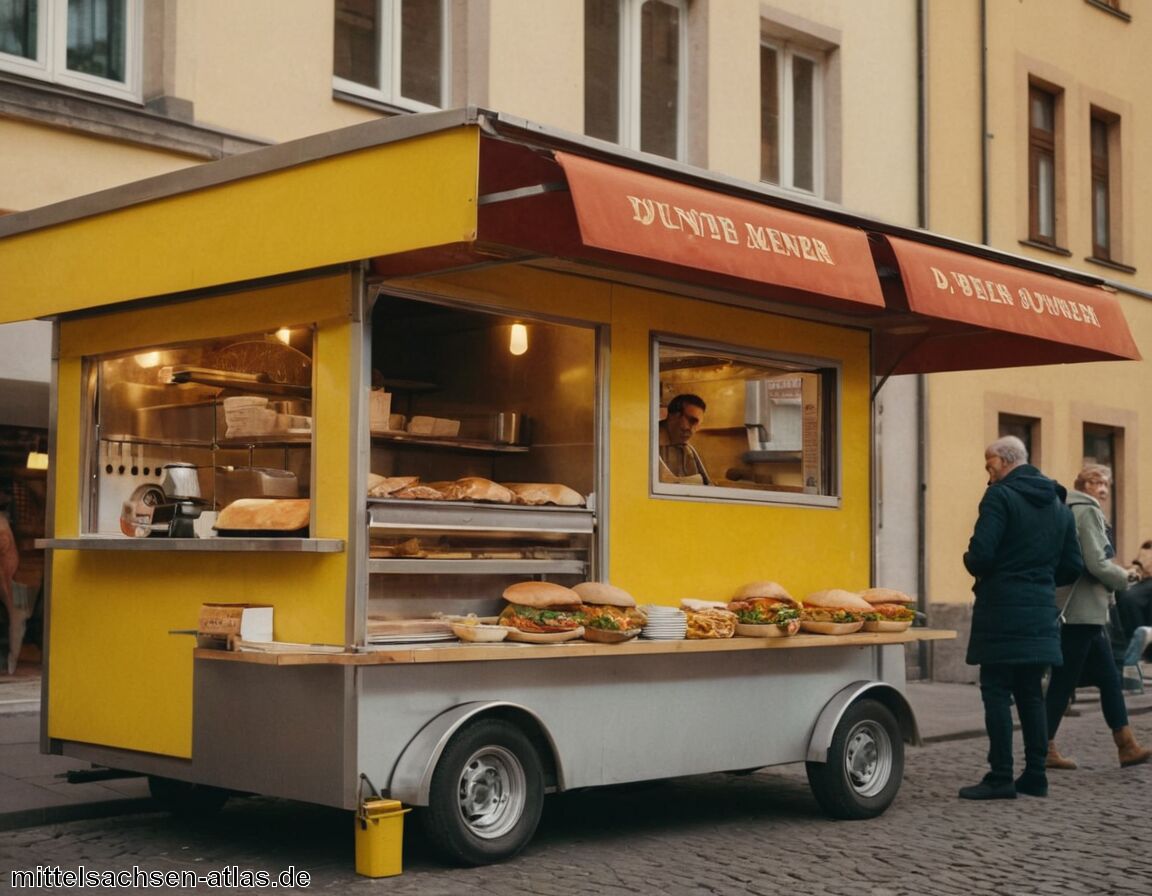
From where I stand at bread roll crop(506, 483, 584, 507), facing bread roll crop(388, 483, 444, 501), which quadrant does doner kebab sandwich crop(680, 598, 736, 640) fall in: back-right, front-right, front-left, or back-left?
back-left

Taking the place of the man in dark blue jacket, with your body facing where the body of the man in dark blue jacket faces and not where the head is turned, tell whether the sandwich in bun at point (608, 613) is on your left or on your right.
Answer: on your left

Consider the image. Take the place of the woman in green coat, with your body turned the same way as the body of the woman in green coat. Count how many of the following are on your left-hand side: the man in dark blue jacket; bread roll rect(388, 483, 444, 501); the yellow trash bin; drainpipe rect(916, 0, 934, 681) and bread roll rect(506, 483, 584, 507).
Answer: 1

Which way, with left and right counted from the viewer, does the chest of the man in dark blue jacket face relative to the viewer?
facing away from the viewer and to the left of the viewer

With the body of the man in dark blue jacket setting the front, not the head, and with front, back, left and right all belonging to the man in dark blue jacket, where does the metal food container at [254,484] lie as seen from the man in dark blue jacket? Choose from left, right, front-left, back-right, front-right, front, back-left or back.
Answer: left

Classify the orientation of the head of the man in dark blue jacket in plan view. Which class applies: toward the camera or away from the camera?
away from the camera
